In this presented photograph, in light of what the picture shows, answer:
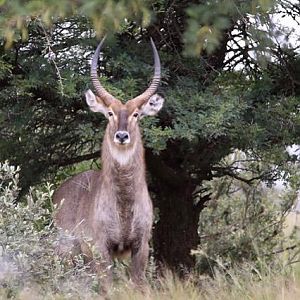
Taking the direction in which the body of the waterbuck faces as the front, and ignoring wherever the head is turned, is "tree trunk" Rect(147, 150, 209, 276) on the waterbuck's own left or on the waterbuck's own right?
on the waterbuck's own left

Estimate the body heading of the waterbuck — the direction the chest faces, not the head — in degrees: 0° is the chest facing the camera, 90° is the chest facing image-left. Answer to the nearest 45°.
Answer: approximately 315°

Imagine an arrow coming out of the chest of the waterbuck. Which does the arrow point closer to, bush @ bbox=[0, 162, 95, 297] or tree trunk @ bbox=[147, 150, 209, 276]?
the bush

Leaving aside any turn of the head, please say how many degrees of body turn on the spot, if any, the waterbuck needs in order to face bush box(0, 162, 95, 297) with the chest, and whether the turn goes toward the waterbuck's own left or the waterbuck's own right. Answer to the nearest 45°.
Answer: approximately 90° to the waterbuck's own right

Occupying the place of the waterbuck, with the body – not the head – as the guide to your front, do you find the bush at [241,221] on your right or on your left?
on your left
